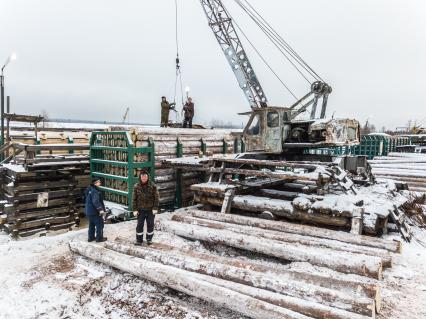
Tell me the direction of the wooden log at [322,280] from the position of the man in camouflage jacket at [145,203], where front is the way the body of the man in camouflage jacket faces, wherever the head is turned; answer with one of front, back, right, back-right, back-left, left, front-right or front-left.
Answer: front-left

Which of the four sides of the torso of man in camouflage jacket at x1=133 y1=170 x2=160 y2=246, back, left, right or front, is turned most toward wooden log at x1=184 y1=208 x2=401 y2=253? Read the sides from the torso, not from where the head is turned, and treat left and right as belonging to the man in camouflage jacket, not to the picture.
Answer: left

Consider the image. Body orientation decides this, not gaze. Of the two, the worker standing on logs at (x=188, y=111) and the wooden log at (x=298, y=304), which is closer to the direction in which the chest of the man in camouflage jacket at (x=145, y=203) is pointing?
the wooden log

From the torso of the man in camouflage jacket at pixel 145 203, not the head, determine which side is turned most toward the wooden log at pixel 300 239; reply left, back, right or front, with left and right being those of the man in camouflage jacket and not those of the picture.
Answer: left

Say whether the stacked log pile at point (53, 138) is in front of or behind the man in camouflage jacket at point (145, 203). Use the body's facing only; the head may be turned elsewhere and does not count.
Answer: behind

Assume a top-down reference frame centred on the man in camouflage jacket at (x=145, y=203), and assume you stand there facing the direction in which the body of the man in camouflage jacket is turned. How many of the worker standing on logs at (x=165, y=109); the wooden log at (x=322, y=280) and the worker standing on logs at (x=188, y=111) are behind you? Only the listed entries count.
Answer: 2

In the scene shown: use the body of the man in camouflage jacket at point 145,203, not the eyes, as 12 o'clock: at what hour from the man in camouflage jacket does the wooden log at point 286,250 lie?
The wooden log is roughly at 10 o'clock from the man in camouflage jacket.

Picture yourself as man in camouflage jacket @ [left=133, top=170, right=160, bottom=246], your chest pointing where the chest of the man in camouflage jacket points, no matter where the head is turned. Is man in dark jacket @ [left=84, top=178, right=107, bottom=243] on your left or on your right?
on your right

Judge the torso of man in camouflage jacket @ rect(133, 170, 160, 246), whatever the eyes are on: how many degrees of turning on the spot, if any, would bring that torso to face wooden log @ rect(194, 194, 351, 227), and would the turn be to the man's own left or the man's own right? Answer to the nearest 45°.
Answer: approximately 90° to the man's own left

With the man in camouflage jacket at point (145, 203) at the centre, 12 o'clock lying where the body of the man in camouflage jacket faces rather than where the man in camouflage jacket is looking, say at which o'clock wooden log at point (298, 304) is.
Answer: The wooden log is roughly at 11 o'clock from the man in camouflage jacket.

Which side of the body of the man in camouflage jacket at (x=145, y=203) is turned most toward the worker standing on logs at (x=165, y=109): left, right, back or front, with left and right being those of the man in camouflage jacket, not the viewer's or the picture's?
back

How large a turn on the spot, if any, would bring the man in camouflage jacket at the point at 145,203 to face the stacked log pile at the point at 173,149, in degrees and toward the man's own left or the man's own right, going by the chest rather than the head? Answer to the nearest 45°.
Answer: approximately 180°

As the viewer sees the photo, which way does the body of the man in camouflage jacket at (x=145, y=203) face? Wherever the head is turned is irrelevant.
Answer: toward the camera

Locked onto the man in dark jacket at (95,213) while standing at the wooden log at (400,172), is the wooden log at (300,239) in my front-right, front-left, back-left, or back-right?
front-left

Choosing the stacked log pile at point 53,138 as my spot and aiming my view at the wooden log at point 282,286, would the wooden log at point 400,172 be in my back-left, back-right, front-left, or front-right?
front-left
